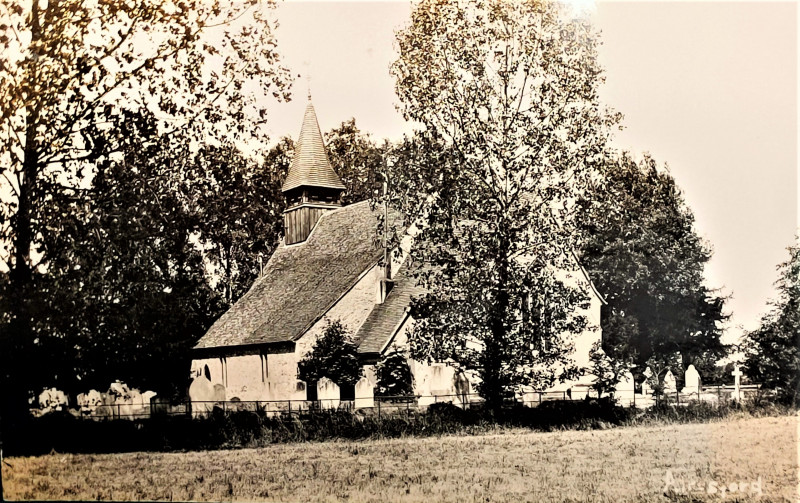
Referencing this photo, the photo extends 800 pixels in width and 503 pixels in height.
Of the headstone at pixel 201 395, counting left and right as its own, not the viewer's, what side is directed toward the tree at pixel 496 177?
left

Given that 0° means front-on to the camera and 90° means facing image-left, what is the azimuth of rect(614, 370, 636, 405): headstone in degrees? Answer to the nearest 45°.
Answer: approximately 0°

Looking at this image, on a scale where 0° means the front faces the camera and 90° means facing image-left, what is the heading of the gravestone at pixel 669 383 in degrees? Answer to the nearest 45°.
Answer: approximately 0°

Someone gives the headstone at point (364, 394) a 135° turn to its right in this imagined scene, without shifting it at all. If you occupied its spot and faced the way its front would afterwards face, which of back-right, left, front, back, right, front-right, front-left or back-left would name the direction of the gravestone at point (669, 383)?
right
